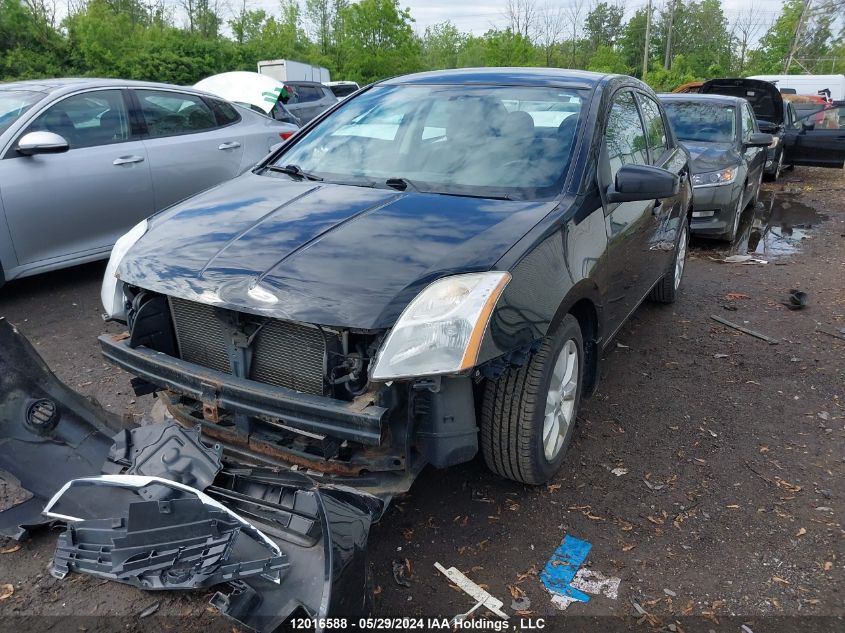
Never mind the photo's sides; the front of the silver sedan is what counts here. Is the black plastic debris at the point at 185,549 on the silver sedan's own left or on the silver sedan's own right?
on the silver sedan's own left

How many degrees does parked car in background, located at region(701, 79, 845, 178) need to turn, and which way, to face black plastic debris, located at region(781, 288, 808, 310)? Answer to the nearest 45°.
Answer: approximately 45° to its left

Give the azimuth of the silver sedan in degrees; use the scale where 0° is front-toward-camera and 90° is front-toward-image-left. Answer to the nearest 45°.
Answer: approximately 45°

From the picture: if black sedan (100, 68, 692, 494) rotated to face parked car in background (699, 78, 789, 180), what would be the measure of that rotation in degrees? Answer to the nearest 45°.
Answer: approximately 180°

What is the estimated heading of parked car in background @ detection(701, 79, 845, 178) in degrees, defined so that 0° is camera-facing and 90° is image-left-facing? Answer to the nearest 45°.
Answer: approximately 45°

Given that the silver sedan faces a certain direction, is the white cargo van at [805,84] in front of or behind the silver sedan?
behind

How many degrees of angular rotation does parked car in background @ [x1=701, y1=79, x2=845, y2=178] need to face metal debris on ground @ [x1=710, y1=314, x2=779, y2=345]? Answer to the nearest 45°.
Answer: approximately 45° to its left

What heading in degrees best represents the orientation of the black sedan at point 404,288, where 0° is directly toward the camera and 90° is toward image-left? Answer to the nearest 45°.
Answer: approximately 45°

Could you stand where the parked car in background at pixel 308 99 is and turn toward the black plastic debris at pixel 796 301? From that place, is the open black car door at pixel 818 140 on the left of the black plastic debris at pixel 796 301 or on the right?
left

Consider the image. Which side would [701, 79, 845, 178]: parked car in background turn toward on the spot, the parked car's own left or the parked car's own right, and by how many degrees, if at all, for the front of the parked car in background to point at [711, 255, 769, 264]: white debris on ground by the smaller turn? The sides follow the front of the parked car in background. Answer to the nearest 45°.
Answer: approximately 45° to the parked car's own left

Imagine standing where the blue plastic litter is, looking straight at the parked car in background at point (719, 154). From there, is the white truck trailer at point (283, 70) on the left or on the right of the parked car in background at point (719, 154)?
left
